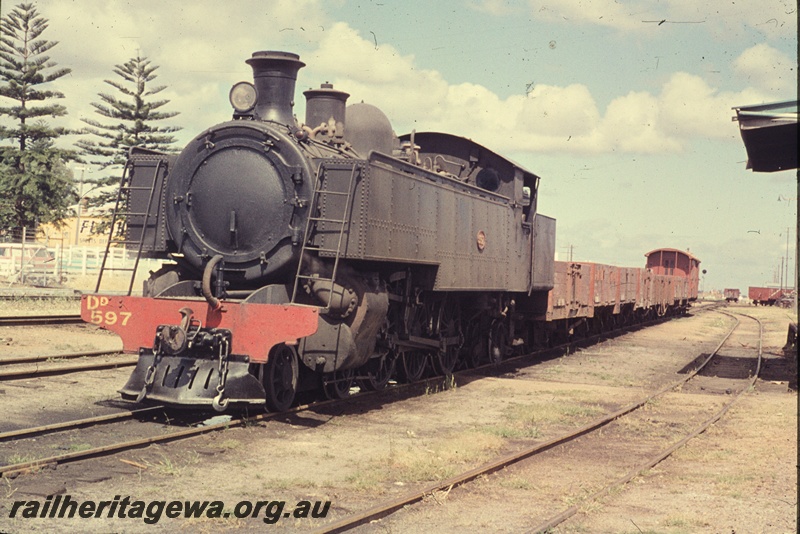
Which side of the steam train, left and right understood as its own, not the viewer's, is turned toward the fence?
right

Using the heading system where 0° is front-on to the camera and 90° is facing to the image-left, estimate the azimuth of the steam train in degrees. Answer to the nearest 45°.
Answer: approximately 45°
